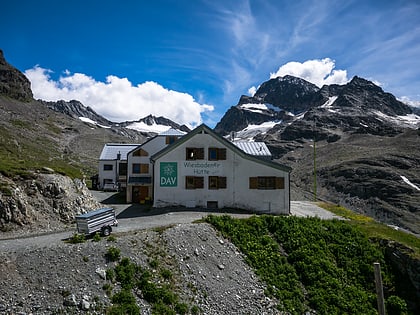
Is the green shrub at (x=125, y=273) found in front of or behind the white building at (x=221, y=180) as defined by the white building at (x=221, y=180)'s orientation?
in front

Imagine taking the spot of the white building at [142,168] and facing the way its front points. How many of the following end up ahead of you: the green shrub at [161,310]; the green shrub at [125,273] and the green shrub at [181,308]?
3

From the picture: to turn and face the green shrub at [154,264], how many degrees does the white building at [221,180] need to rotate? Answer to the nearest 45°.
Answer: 0° — it already faces it

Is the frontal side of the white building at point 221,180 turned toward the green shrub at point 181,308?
yes

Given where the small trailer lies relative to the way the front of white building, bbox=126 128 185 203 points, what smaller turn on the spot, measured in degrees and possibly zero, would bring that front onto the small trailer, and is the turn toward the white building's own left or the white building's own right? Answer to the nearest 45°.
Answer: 0° — it already faces it

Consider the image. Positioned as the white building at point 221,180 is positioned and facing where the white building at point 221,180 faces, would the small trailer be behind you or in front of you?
in front

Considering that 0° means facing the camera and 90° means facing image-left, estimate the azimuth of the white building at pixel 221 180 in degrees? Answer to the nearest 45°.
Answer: approximately 0°

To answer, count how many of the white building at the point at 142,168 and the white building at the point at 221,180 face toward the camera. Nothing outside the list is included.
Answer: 2

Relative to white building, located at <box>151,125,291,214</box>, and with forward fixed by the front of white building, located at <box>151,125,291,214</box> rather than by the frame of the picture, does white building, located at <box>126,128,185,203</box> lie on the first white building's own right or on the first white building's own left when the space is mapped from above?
on the first white building's own right

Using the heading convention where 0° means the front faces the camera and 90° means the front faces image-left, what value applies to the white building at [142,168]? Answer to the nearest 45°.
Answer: approximately 0°

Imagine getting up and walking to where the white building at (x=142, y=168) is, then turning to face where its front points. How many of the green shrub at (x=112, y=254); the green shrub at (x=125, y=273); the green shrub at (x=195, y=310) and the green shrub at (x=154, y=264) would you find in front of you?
4
